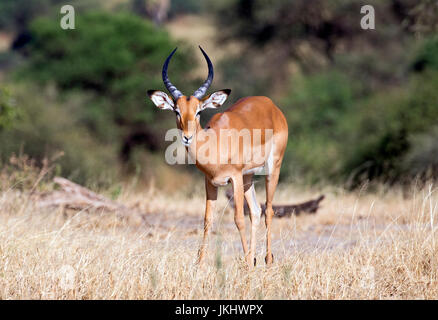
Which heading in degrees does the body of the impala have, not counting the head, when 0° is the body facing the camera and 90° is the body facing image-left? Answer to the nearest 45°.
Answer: approximately 45°

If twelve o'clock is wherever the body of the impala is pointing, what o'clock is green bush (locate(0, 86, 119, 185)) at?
The green bush is roughly at 4 o'clock from the impala.

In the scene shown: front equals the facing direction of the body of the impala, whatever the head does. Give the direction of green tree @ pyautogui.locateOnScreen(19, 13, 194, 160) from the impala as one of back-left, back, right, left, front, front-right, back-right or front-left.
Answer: back-right
